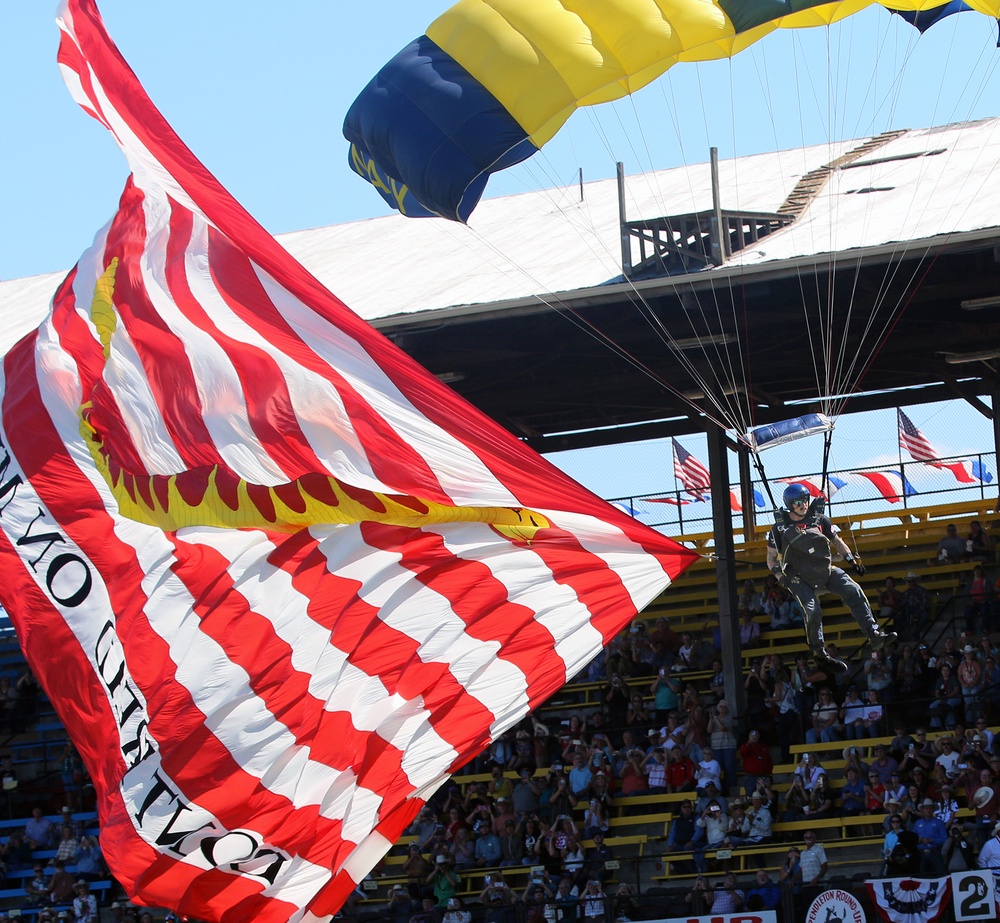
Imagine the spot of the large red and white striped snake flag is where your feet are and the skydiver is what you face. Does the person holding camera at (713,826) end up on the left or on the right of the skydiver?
left

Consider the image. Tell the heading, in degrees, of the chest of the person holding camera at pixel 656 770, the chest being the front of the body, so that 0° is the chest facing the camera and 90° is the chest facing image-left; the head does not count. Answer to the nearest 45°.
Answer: approximately 0°

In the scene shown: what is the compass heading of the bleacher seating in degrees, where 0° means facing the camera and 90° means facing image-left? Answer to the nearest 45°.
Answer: approximately 0°

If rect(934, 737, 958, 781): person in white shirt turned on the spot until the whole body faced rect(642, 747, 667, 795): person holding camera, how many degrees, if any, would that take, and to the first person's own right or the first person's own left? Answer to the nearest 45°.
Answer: approximately 135° to the first person's own right

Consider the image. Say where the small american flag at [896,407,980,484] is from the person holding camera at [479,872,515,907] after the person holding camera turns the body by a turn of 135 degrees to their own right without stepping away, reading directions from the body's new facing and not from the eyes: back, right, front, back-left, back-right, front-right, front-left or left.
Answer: right

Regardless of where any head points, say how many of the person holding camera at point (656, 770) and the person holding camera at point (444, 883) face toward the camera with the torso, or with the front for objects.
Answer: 2

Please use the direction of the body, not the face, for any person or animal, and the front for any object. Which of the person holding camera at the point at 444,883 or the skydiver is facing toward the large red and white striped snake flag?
the person holding camera

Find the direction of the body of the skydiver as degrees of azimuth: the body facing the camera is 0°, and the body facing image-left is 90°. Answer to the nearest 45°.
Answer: approximately 315°

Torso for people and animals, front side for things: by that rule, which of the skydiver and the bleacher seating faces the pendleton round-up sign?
the bleacher seating

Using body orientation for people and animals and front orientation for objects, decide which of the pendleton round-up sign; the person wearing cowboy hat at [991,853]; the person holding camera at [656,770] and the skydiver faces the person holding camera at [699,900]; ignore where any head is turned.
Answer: the person holding camera at [656,770]

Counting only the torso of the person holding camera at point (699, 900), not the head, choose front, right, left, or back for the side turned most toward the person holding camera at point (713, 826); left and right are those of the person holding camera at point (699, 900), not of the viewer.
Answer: back

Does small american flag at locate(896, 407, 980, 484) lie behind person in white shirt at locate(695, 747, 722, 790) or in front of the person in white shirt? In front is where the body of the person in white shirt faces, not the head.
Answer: behind

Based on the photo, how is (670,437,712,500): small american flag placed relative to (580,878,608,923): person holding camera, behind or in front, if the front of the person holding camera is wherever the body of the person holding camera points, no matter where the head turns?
behind
